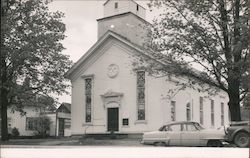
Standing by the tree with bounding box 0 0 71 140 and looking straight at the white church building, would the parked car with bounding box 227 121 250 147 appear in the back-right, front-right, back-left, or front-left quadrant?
front-right

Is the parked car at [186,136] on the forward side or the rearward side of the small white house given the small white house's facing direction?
on the forward side

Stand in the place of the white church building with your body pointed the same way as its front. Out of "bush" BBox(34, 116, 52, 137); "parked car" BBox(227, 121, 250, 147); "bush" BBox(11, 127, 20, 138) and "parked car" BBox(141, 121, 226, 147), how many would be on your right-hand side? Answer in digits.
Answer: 2

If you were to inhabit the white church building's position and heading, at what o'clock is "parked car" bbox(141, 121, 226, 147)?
The parked car is roughly at 10 o'clock from the white church building.

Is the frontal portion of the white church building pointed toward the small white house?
no

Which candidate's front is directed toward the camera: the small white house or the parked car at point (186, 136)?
the small white house

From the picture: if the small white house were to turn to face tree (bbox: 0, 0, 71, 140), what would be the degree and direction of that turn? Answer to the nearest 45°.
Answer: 0° — it already faces it

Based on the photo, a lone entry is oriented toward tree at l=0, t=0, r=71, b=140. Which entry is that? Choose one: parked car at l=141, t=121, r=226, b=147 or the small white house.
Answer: the small white house

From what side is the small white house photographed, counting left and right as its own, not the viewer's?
front
